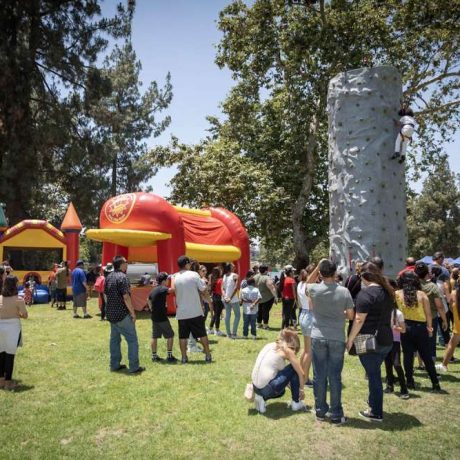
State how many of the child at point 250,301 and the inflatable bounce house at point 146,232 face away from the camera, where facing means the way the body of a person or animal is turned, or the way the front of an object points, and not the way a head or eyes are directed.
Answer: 1

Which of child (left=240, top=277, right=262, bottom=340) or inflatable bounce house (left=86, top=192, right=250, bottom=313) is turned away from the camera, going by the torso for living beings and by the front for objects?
the child

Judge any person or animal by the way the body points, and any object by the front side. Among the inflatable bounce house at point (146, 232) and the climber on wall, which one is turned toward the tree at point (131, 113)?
the climber on wall

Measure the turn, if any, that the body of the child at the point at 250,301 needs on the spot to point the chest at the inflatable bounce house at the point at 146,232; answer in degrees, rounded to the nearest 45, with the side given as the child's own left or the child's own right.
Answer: approximately 45° to the child's own left

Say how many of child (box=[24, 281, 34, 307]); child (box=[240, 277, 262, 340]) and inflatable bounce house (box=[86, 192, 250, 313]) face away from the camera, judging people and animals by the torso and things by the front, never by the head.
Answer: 2

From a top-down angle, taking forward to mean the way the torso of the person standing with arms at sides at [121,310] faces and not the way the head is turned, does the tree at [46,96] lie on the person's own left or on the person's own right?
on the person's own left

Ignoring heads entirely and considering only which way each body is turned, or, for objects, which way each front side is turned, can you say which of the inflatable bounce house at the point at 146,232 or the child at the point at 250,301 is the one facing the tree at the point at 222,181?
the child

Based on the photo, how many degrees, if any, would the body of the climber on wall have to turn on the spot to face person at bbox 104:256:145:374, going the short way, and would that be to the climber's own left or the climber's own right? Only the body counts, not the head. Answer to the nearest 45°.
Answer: approximately 90° to the climber's own left

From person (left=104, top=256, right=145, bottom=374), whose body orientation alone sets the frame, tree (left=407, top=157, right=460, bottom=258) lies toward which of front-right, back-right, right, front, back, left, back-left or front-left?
front

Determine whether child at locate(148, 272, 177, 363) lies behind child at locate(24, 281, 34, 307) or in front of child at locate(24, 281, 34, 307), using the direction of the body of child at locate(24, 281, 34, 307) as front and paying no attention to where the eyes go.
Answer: behind

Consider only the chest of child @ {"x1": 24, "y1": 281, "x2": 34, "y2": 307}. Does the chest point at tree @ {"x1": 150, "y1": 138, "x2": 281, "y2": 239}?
no

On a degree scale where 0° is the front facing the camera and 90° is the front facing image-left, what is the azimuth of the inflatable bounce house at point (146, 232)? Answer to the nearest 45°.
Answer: approximately 45°

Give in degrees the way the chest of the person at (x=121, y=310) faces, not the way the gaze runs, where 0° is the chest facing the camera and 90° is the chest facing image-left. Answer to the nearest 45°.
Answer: approximately 225°

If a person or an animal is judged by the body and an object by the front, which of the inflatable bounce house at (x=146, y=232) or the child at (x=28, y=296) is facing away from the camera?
the child

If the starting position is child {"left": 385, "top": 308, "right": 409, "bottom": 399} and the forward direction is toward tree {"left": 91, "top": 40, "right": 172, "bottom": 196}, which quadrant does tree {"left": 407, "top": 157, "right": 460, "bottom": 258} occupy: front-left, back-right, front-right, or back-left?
front-right

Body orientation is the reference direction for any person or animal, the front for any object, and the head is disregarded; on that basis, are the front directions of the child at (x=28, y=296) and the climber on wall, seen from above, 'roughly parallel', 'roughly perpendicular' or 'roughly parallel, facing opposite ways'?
roughly parallel

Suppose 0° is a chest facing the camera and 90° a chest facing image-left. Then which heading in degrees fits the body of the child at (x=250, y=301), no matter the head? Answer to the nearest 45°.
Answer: approximately 180°

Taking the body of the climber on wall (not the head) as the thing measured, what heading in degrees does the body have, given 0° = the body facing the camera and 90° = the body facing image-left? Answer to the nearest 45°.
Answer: approximately 135°

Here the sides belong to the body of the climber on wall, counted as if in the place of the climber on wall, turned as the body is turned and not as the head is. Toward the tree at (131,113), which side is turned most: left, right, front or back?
front
